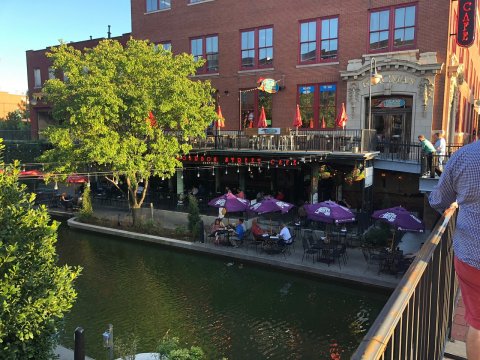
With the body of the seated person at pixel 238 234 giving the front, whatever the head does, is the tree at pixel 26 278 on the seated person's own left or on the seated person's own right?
on the seated person's own left

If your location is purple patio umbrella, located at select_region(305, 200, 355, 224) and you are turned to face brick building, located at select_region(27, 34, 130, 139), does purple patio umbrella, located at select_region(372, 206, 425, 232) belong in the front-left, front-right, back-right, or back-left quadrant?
back-right

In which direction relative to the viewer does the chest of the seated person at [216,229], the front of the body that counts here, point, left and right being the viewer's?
facing to the right of the viewer

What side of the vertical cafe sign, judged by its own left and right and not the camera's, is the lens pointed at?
front

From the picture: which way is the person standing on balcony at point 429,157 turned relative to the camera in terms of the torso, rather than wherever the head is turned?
to the viewer's left

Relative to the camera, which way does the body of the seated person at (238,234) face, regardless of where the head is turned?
to the viewer's left

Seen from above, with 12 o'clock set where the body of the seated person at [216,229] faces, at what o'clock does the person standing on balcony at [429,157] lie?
The person standing on balcony is roughly at 1 o'clock from the seated person.

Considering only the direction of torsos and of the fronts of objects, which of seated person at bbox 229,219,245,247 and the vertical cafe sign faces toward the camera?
the vertical cafe sign
